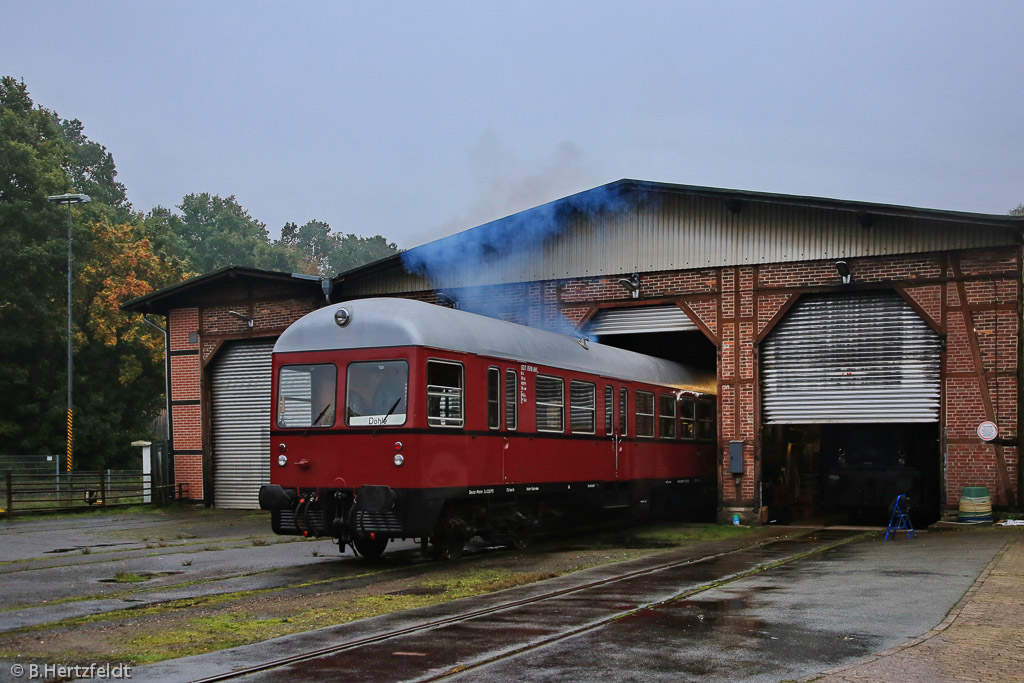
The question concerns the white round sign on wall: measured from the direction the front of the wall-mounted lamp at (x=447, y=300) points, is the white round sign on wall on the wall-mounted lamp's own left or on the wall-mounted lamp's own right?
on the wall-mounted lamp's own left

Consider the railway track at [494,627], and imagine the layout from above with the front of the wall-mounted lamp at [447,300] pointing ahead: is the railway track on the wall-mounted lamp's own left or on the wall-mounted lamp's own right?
on the wall-mounted lamp's own left

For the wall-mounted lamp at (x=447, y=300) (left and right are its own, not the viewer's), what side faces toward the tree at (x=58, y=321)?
right

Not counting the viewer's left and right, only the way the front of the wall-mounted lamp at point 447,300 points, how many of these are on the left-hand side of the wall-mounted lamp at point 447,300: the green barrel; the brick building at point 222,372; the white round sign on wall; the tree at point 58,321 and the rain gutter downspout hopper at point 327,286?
2

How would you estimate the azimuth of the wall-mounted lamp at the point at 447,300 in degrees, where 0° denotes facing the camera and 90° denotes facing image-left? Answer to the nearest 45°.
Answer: approximately 45°
